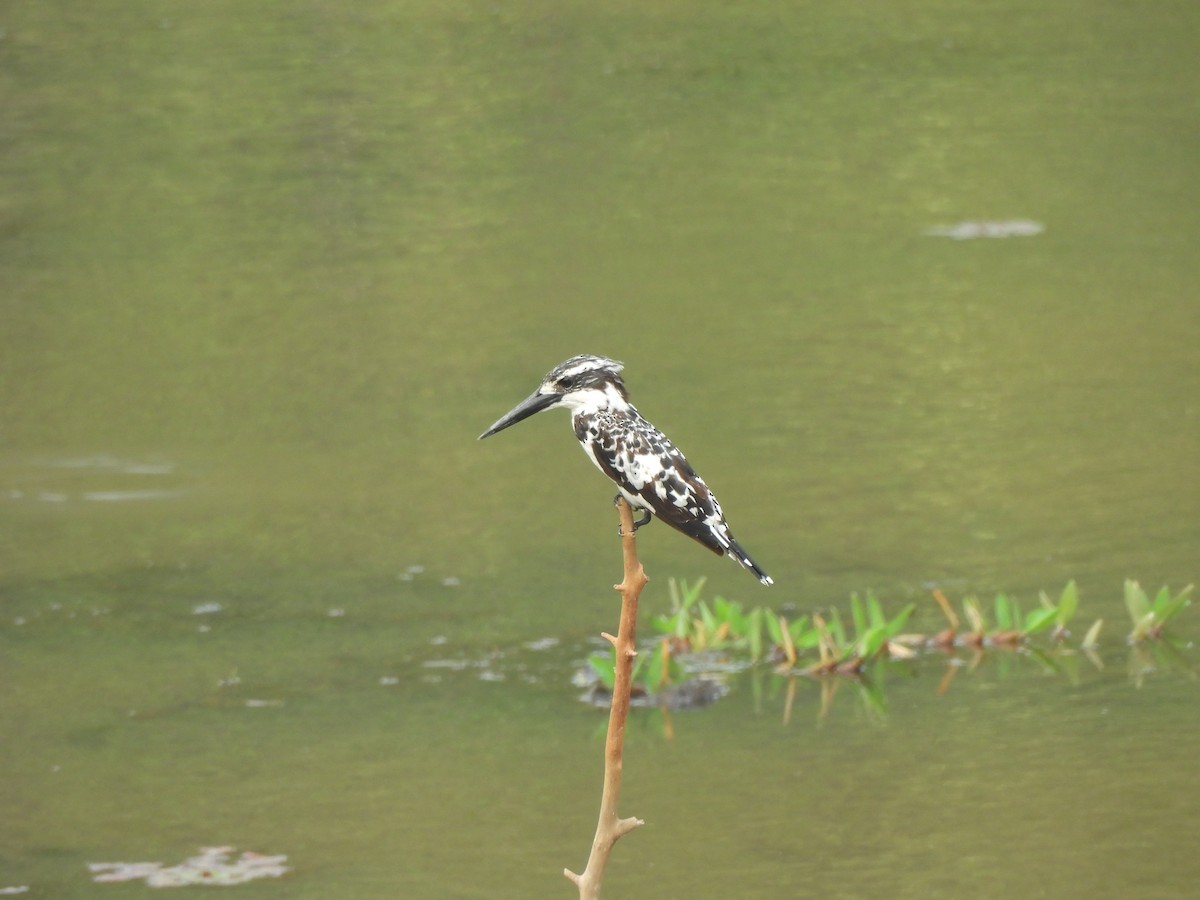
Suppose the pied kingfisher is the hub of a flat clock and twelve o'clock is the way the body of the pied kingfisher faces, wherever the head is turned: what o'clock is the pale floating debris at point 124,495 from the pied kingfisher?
The pale floating debris is roughly at 2 o'clock from the pied kingfisher.

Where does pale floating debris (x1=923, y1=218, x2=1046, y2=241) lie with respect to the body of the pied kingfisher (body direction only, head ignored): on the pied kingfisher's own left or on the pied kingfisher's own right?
on the pied kingfisher's own right

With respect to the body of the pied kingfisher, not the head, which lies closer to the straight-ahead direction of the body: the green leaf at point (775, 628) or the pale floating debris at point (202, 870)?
the pale floating debris

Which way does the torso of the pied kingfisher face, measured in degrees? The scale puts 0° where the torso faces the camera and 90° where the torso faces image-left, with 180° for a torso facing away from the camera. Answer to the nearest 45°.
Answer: approximately 90°

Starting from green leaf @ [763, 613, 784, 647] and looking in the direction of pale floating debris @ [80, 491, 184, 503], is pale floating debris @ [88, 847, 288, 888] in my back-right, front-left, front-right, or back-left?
front-left

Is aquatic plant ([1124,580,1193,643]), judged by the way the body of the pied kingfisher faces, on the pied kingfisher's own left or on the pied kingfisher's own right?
on the pied kingfisher's own right

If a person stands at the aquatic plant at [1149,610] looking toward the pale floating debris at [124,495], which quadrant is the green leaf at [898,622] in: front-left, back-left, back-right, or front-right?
front-left

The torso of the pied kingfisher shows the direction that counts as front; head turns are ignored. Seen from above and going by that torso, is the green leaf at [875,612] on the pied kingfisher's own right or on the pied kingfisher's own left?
on the pied kingfisher's own right

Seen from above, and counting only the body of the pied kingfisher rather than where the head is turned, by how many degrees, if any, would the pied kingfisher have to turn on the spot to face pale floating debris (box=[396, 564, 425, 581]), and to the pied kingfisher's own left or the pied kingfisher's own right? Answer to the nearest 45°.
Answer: approximately 90° to the pied kingfisher's own right

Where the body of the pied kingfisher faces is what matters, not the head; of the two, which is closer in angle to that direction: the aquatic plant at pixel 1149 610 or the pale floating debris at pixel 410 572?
the pale floating debris

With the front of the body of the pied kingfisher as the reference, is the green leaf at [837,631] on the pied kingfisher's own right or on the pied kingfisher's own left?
on the pied kingfisher's own right

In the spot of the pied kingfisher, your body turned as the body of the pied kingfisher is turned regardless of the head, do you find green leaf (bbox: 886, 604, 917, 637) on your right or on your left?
on your right

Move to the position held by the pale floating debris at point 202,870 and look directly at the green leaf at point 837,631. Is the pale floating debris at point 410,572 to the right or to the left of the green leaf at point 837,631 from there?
left
